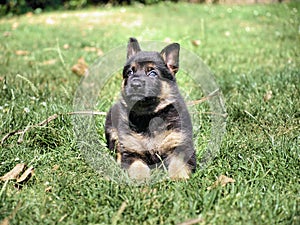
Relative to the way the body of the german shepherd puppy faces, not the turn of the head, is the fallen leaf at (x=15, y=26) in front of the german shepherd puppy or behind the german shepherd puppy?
behind

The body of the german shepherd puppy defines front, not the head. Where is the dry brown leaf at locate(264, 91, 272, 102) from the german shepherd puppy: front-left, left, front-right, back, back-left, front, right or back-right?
back-left

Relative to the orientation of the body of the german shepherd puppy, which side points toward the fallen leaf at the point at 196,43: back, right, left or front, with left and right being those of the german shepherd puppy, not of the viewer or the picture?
back

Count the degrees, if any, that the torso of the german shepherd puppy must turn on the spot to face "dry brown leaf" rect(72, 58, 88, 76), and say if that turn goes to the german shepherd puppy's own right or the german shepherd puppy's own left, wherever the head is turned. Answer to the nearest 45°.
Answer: approximately 180°

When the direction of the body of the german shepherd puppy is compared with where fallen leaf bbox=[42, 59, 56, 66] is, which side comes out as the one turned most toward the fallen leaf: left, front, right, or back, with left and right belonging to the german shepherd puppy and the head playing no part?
back

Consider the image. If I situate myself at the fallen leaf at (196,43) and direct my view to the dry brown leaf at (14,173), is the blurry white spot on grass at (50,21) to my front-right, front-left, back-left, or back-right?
back-right

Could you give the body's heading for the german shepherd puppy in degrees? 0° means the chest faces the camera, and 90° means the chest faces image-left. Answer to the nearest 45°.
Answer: approximately 0°

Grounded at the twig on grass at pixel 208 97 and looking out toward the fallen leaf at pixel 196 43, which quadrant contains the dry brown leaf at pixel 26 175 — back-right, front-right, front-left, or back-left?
back-left

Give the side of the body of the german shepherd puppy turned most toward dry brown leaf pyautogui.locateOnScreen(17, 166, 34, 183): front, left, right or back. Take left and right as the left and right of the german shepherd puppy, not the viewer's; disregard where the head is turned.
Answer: right
